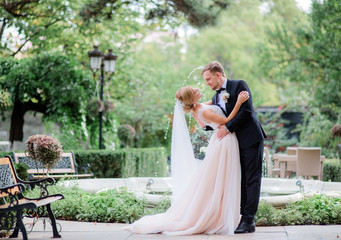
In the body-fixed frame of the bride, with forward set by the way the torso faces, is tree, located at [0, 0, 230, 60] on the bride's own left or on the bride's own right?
on the bride's own left

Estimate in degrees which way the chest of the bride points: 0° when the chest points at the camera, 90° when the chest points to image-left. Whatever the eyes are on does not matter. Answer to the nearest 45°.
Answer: approximately 270°

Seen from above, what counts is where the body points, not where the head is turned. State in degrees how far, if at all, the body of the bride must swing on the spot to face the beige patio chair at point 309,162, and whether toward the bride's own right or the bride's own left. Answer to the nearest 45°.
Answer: approximately 45° to the bride's own left

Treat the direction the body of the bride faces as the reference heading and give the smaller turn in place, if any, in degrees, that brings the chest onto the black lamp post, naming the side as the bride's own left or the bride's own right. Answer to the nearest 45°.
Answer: approximately 90° to the bride's own left

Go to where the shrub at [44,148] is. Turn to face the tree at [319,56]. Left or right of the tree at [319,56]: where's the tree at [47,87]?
left
